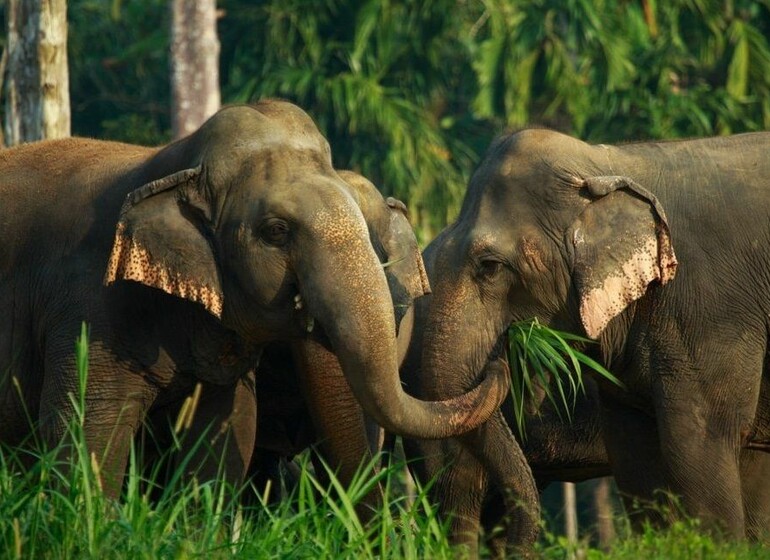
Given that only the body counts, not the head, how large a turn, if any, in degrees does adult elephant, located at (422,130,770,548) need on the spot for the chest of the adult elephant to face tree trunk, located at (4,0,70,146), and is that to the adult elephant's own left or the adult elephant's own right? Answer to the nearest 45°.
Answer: approximately 45° to the adult elephant's own right

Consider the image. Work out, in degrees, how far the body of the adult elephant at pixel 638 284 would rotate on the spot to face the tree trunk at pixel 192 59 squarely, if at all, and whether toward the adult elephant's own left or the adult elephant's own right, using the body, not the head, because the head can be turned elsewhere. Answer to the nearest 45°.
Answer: approximately 45° to the adult elephant's own right

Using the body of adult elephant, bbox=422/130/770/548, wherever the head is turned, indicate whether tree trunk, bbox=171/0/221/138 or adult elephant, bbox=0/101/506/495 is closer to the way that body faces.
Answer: the adult elephant

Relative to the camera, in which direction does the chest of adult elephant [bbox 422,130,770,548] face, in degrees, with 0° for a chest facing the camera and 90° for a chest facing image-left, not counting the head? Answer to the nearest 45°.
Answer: approximately 90°

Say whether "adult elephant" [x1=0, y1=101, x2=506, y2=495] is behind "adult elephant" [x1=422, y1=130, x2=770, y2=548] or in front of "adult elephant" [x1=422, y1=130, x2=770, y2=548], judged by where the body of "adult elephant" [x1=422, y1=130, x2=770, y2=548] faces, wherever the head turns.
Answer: in front
